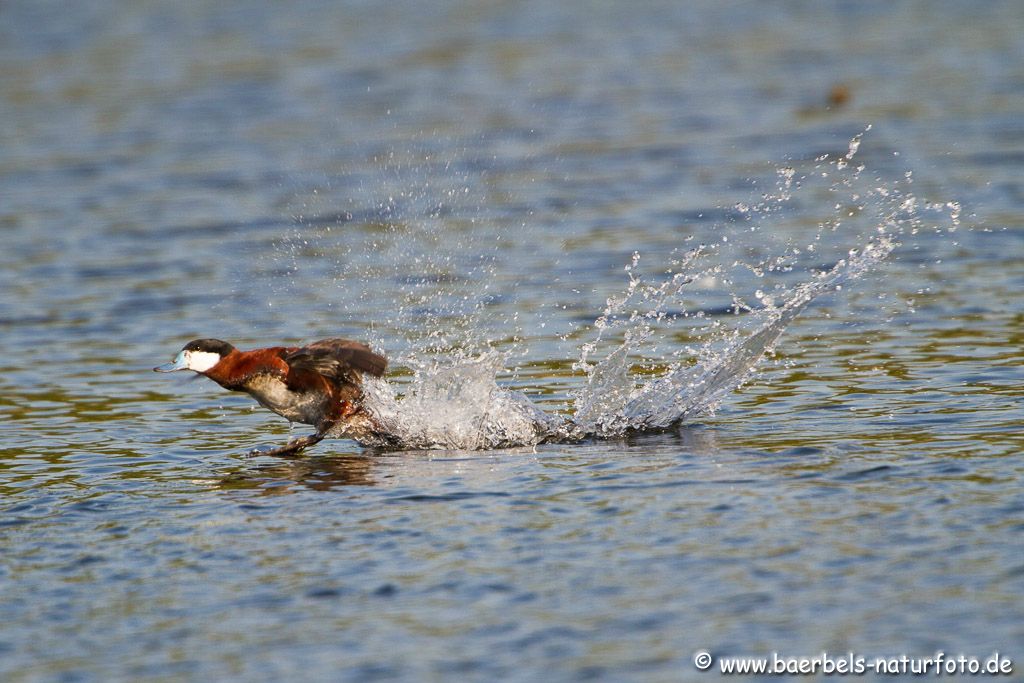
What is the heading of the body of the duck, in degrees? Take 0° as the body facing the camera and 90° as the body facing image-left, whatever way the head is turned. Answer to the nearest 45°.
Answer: approximately 90°

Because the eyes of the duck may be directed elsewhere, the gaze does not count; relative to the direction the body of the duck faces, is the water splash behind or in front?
behind
